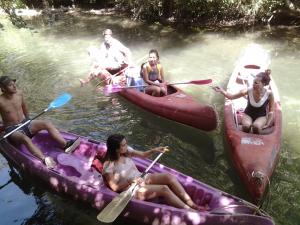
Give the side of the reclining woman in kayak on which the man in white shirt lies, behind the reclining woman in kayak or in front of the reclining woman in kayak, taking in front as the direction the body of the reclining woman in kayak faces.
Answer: behind

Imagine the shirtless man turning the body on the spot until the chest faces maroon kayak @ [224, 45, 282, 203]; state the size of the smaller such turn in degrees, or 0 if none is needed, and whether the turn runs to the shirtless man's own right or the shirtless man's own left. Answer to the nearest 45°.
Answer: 0° — they already face it

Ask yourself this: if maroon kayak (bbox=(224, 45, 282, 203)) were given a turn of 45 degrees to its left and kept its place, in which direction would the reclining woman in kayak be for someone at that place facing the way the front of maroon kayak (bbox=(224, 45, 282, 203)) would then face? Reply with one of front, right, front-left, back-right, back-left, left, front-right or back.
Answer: right

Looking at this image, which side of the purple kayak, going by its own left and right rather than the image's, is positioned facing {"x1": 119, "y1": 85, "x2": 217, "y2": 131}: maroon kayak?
left

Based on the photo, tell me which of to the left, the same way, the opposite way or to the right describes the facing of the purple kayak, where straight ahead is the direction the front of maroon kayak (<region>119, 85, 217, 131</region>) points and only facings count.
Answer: the same way

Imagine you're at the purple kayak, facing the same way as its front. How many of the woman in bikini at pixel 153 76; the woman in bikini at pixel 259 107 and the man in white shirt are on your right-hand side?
0

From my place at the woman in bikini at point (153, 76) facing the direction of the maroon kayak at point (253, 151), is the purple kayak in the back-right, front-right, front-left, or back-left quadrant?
front-right

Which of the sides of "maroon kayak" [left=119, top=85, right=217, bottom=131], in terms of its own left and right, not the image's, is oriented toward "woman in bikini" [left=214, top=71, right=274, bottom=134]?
front

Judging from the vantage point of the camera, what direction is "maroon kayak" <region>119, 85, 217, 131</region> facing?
facing the viewer and to the right of the viewer

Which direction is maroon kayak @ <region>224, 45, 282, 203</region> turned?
toward the camera

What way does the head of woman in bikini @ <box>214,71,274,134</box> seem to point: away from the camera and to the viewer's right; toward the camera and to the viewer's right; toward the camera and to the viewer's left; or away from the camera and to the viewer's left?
toward the camera and to the viewer's left

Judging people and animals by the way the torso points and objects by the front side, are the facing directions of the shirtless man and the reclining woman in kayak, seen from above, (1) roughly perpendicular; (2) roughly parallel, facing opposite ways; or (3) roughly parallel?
roughly parallel

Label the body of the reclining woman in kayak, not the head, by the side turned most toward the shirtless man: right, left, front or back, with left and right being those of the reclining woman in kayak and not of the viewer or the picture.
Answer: back

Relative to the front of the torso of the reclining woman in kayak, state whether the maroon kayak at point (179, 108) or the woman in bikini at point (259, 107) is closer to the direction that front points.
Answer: the woman in bikini

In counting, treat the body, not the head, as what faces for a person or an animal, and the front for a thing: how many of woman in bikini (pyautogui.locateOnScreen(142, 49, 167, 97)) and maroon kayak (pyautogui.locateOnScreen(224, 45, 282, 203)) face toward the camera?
2
